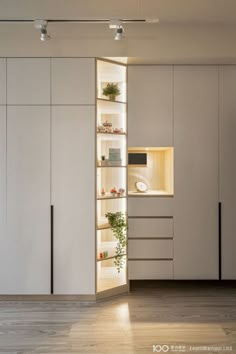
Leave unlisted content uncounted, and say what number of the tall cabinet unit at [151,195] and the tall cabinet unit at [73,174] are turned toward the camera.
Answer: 2

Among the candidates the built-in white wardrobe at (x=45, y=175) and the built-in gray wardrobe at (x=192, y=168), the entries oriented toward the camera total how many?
2

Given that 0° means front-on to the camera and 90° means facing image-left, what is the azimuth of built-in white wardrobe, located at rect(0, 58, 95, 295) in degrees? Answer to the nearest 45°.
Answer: approximately 0°

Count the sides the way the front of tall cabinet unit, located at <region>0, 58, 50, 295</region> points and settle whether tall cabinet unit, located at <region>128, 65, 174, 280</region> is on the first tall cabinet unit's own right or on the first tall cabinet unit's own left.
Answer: on the first tall cabinet unit's own left

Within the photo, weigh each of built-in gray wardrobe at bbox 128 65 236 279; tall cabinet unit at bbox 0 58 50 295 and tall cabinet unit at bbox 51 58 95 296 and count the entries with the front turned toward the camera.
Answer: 3

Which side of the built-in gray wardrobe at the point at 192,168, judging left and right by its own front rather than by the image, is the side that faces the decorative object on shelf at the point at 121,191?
right

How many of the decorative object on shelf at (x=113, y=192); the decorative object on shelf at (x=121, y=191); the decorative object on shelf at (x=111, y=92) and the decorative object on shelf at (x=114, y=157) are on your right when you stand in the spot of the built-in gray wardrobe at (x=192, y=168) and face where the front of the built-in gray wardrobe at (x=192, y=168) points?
4

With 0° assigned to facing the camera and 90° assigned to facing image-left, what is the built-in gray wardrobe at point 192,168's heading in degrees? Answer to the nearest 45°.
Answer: approximately 0°
